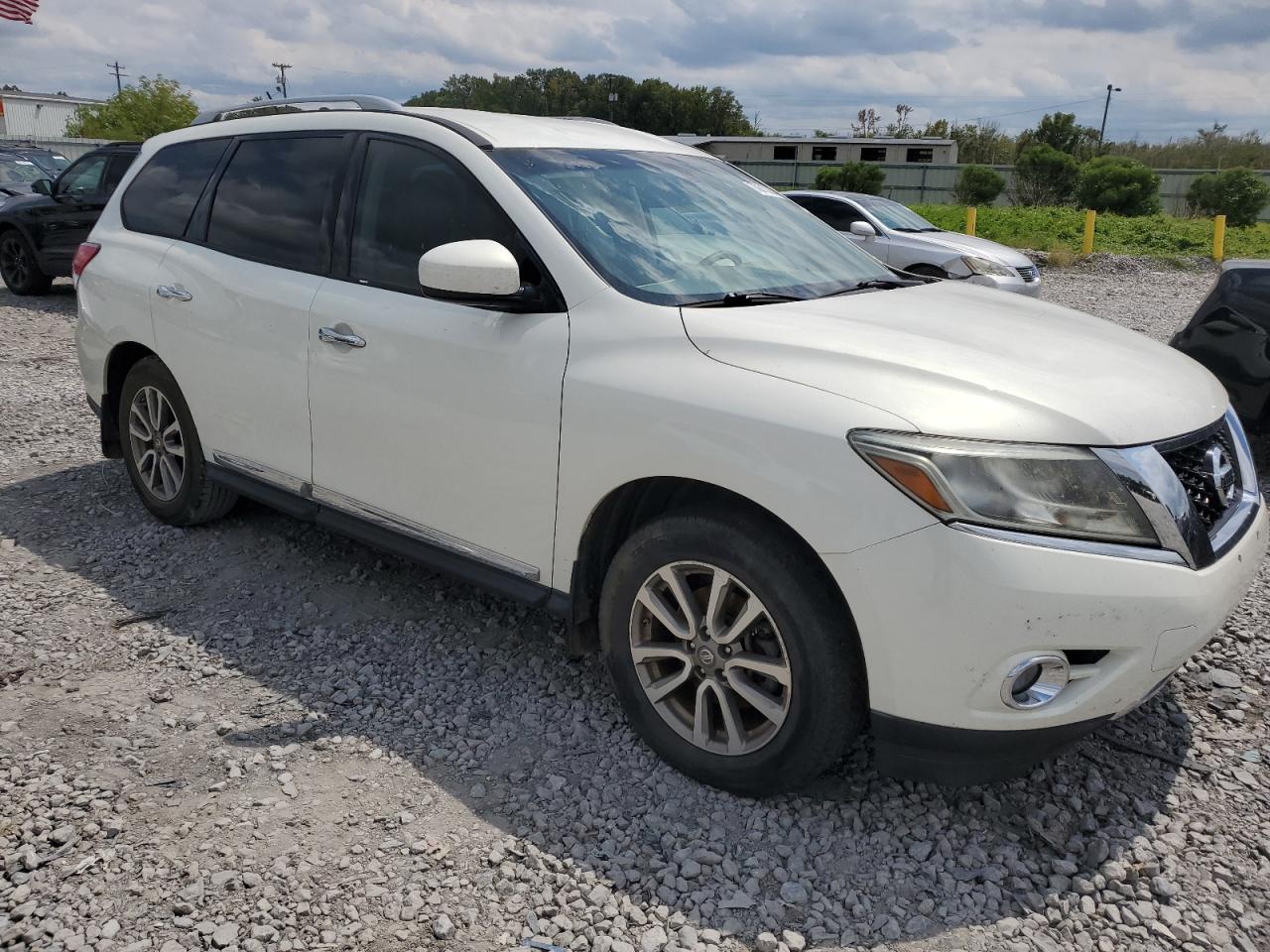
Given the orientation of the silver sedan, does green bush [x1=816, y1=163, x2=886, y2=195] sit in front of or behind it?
behind

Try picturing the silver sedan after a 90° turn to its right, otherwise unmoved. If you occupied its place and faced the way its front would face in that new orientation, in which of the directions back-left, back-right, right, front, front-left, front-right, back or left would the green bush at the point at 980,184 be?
back-right

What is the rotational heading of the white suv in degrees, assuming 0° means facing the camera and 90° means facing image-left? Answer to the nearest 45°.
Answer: approximately 315°

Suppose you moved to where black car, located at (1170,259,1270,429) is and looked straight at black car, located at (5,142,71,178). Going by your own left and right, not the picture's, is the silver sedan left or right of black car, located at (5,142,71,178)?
right

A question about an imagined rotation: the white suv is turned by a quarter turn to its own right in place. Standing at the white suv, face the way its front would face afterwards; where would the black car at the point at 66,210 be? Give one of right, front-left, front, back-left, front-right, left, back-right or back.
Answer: right

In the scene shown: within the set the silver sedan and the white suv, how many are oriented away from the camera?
0

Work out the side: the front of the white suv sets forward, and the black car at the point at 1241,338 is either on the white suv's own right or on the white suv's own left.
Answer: on the white suv's own left

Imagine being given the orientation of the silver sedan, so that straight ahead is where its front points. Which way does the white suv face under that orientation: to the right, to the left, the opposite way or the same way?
the same way

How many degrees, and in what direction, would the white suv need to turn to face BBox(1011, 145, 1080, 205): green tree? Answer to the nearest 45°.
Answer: approximately 135° to its left

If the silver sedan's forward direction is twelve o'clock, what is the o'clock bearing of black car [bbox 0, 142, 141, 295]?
The black car is roughly at 4 o'clock from the silver sedan.

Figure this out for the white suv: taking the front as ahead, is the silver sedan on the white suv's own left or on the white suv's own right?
on the white suv's own left

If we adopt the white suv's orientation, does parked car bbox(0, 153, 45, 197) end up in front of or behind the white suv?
behind

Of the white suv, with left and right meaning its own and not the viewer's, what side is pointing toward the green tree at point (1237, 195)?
left

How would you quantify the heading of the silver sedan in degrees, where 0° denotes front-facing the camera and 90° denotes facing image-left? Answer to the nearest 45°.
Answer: approximately 315°

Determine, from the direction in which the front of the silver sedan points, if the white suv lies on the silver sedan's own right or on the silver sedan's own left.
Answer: on the silver sedan's own right

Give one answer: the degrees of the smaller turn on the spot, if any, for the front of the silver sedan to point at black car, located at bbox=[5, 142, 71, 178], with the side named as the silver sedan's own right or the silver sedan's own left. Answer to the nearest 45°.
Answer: approximately 135° to the silver sedan's own right
